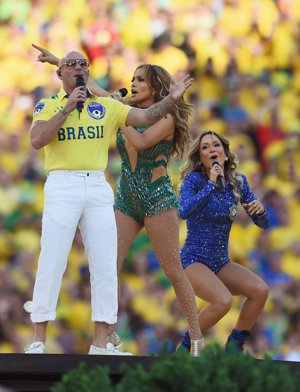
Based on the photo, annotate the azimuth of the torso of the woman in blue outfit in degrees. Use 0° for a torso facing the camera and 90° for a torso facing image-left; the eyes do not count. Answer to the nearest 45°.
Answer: approximately 315°

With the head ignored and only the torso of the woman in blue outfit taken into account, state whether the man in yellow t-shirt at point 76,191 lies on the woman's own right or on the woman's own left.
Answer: on the woman's own right

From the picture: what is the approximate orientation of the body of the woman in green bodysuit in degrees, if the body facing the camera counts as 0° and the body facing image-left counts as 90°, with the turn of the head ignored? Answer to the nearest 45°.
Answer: approximately 45°

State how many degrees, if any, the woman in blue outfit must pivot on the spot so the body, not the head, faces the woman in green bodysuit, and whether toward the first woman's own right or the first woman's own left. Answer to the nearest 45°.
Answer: approximately 90° to the first woman's own right
